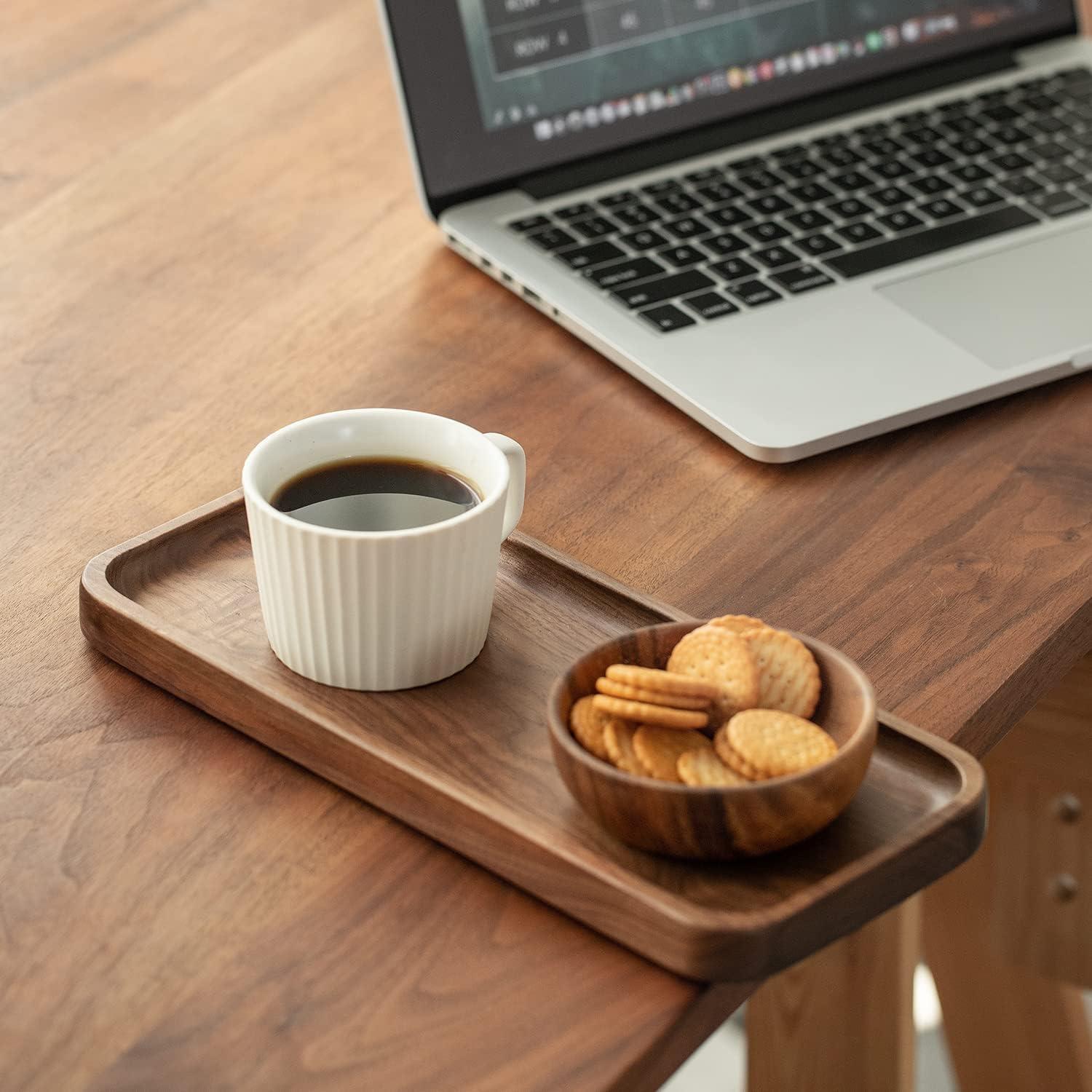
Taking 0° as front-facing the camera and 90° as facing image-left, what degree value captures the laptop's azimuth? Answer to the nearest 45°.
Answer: approximately 315°
